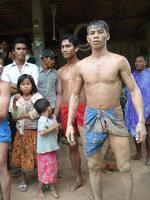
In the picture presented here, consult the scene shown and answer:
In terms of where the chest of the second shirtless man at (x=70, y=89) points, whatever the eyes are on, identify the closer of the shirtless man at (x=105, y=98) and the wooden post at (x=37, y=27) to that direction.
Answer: the shirtless man

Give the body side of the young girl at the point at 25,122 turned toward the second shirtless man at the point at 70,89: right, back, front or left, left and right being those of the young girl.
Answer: left

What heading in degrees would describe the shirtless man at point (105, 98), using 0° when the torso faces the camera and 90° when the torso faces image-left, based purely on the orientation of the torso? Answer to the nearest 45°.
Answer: approximately 0°

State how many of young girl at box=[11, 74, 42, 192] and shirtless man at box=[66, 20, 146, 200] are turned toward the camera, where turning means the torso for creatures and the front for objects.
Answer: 2

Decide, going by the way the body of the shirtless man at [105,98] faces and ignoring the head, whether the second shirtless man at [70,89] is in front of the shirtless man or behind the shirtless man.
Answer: behind

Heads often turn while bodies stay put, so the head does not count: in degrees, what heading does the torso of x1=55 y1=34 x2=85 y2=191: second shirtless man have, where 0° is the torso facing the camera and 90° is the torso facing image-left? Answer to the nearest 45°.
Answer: approximately 45°

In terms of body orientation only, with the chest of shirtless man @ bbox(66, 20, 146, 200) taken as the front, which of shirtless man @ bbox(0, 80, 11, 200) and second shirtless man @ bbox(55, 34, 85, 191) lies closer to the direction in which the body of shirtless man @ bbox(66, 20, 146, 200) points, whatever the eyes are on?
the shirtless man

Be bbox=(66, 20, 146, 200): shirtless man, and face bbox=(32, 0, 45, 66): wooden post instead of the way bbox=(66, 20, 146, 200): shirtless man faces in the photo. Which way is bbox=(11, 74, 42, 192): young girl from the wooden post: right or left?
left

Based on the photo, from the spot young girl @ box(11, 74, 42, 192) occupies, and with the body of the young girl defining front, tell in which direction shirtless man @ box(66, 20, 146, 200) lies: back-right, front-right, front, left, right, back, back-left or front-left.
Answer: front-left

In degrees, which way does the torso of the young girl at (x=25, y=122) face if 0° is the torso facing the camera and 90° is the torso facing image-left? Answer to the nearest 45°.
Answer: approximately 0°

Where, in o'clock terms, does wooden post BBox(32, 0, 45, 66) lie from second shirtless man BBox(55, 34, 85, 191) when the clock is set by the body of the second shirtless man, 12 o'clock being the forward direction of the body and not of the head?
The wooden post is roughly at 4 o'clock from the second shirtless man.
